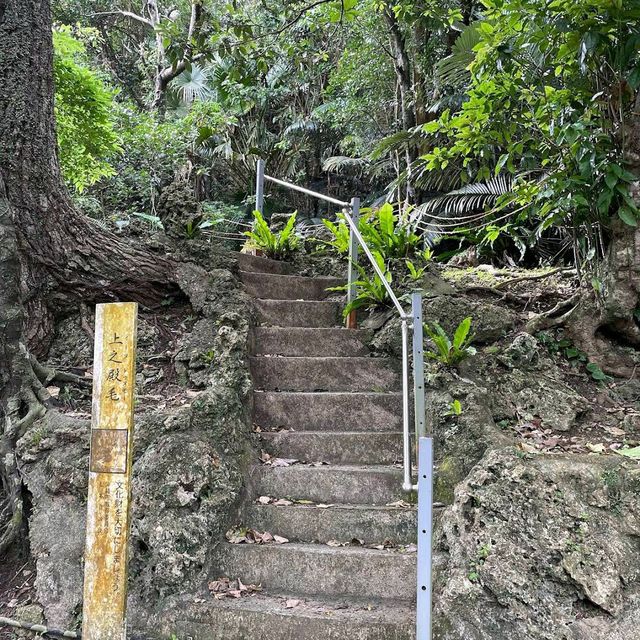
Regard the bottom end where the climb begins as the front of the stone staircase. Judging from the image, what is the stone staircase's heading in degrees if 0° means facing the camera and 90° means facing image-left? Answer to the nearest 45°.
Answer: approximately 0°

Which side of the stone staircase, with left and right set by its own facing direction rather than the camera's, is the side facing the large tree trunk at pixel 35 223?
right

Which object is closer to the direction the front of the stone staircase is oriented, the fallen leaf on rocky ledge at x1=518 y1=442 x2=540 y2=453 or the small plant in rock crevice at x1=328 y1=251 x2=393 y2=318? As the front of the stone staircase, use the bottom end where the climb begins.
the fallen leaf on rocky ledge

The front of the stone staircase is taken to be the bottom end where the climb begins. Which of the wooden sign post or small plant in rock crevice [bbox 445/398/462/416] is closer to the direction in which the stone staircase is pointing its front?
the wooden sign post

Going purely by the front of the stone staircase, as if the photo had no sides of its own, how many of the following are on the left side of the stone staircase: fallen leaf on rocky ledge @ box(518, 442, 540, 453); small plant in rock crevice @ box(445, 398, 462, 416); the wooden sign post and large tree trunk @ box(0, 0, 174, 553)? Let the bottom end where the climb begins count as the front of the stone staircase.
2

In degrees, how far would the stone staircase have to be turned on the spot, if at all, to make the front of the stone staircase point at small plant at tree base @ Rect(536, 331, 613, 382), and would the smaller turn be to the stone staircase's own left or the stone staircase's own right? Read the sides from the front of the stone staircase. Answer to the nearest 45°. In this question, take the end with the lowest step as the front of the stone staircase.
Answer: approximately 90° to the stone staircase's own left

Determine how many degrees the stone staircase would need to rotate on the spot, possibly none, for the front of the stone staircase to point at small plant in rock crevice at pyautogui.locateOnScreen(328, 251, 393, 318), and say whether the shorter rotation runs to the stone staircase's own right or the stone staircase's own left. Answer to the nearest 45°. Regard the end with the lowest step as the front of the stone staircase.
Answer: approximately 180°

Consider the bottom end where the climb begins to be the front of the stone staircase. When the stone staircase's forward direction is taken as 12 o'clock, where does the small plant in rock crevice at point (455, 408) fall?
The small plant in rock crevice is roughly at 9 o'clock from the stone staircase.

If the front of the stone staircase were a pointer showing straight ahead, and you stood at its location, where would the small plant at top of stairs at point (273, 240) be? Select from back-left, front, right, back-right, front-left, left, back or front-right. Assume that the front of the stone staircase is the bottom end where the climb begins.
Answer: back

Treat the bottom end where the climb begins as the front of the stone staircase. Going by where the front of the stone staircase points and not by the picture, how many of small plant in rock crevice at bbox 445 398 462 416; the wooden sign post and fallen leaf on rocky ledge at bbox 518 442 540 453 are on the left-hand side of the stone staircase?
2
